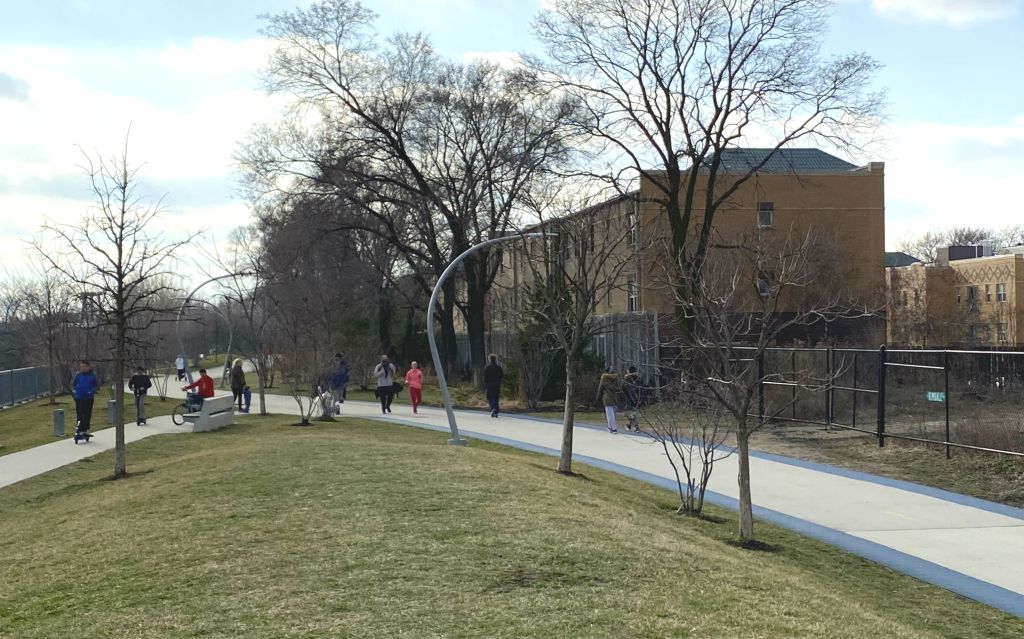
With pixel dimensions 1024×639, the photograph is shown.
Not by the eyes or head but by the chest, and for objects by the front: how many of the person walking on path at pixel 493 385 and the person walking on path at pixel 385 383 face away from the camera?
1

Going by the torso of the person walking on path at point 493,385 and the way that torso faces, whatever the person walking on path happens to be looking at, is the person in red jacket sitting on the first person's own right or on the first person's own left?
on the first person's own left

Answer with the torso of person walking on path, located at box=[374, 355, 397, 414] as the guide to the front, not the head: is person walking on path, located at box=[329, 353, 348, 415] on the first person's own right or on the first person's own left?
on the first person's own right

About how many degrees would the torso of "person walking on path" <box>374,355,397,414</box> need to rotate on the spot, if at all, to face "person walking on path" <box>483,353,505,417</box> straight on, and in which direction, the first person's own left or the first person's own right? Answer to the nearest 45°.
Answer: approximately 90° to the first person's own left

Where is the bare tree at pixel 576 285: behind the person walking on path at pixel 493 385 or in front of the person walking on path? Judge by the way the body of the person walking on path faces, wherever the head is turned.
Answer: behind

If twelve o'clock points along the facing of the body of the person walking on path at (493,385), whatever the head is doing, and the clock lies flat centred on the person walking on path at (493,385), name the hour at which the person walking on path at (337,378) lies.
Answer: the person walking on path at (337,378) is roughly at 9 o'clock from the person walking on path at (493,385).

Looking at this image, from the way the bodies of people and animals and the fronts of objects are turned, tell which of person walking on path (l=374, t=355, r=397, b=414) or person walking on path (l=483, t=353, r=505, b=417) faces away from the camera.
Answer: person walking on path (l=483, t=353, r=505, b=417)

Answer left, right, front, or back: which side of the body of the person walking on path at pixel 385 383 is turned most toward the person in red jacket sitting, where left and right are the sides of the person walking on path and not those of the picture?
right

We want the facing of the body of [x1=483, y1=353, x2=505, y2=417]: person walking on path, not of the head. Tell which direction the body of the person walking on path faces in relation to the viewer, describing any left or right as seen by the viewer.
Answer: facing away from the viewer

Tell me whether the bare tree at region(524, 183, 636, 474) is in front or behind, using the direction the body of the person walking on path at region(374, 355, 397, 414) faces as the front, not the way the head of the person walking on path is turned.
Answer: in front

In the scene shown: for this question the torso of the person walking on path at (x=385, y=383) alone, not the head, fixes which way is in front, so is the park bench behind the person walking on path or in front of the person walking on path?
in front

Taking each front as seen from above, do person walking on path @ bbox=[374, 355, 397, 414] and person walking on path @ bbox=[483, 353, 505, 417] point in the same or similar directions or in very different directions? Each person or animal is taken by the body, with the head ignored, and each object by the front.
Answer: very different directions

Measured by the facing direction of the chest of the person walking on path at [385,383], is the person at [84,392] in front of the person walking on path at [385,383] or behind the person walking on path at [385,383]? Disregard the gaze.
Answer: in front

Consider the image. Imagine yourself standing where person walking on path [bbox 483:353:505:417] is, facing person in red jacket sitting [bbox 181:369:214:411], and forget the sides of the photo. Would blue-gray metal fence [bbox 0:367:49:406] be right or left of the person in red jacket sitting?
right

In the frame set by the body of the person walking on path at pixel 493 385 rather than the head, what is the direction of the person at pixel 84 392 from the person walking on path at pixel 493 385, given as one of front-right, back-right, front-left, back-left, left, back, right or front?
back-left
